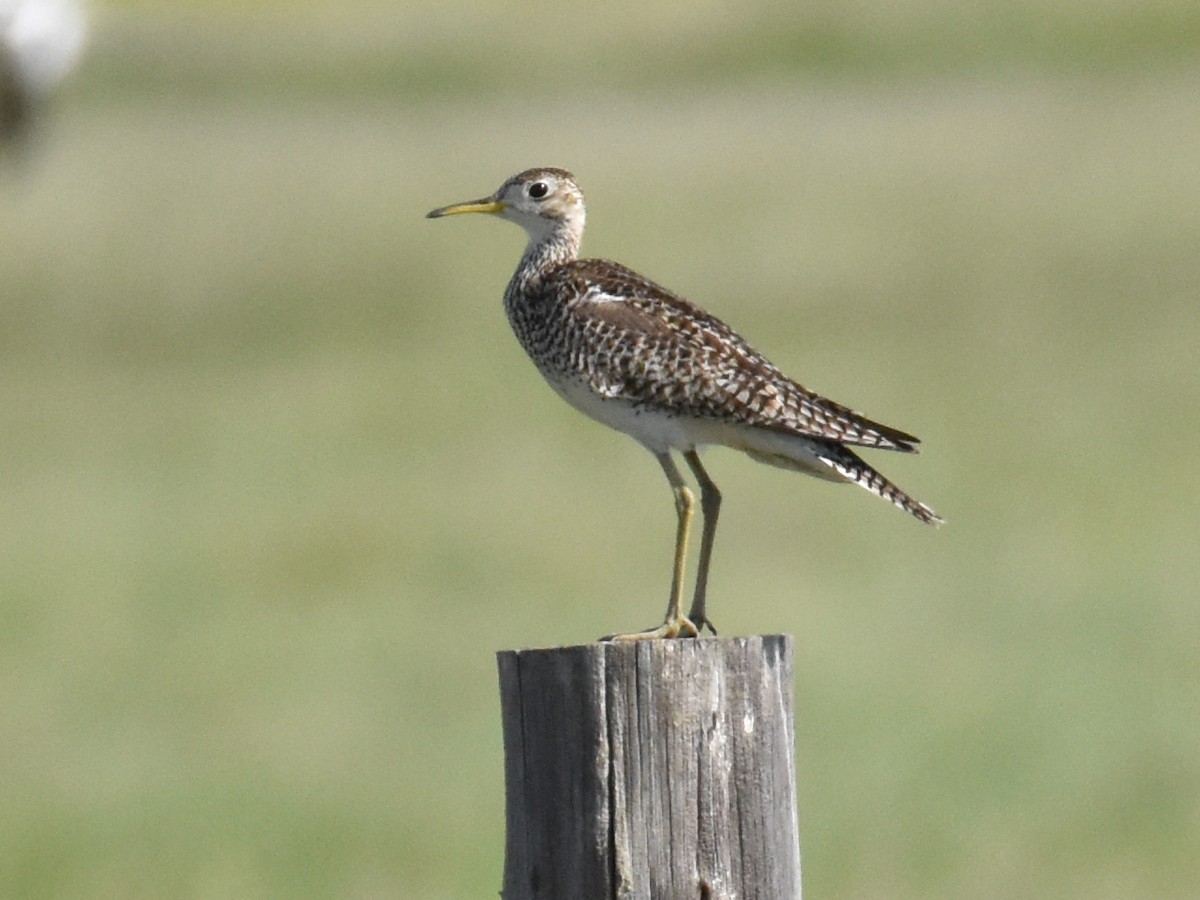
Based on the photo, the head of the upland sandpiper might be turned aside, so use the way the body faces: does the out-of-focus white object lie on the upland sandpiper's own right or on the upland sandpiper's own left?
on the upland sandpiper's own right

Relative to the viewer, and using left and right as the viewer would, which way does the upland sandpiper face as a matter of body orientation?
facing to the left of the viewer
